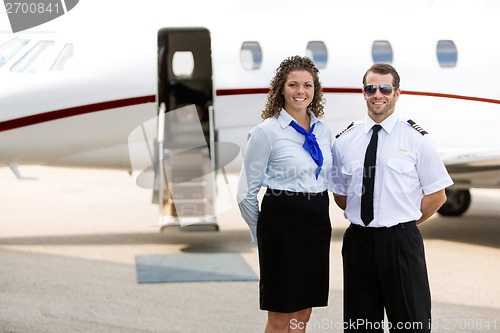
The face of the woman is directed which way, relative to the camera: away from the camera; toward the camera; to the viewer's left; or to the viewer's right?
toward the camera

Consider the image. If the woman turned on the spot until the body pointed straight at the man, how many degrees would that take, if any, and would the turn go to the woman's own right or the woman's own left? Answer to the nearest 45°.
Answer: approximately 45° to the woman's own left

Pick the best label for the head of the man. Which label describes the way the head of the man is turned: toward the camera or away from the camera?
toward the camera

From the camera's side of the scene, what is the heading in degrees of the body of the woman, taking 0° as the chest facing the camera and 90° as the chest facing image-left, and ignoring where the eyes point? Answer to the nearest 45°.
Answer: approximately 315°
